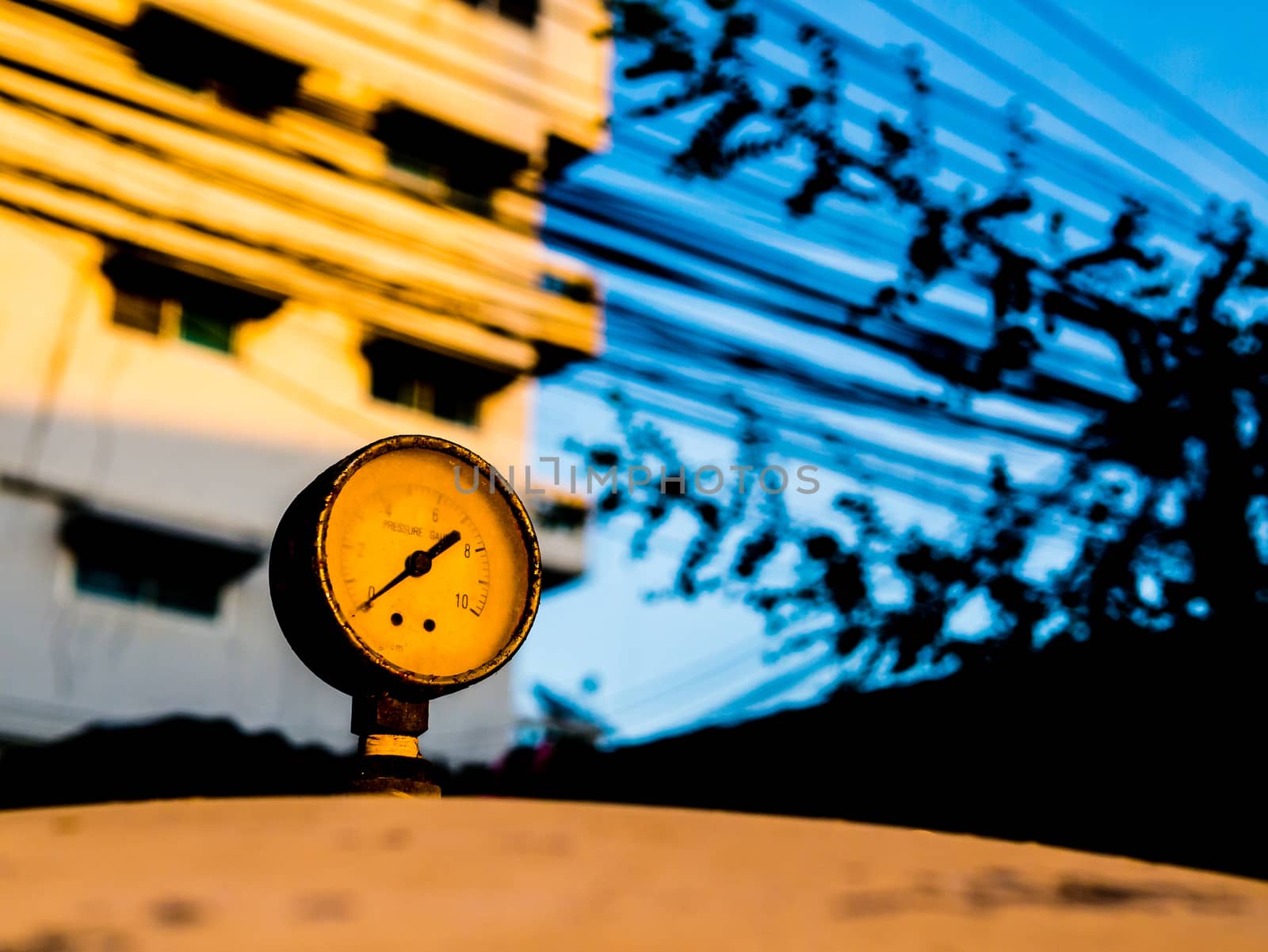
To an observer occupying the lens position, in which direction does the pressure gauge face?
facing the viewer and to the right of the viewer

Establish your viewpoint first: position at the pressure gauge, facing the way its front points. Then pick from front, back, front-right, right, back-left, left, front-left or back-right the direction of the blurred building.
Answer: back-left
